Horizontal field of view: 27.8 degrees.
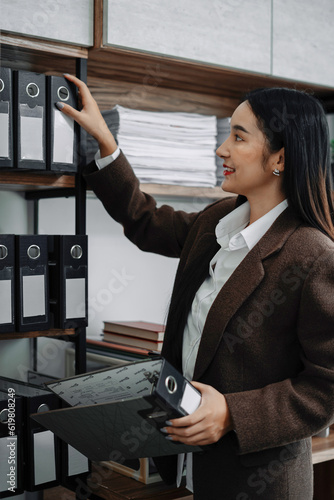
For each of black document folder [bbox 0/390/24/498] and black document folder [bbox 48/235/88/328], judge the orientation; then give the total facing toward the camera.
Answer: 2

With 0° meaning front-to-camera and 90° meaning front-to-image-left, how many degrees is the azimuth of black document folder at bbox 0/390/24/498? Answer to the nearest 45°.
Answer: approximately 0°

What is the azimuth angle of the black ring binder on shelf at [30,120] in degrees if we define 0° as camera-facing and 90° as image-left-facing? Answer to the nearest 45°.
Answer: approximately 0°
